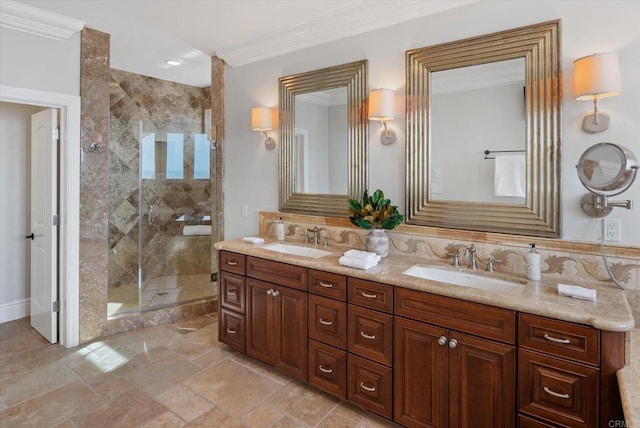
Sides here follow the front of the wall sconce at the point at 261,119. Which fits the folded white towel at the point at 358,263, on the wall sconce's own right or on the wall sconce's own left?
on the wall sconce's own left

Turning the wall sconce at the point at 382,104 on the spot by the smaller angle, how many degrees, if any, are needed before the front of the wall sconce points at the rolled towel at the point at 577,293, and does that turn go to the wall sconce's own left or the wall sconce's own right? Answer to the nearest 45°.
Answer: approximately 90° to the wall sconce's own left

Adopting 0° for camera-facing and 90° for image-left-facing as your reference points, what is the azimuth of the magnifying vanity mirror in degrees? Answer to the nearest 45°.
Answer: approximately 45°

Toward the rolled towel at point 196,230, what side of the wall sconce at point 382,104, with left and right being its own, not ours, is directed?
right

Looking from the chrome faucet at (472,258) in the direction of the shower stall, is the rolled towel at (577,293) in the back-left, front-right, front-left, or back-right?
back-left

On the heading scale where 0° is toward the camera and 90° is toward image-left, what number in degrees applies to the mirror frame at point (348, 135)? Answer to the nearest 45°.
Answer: approximately 45°

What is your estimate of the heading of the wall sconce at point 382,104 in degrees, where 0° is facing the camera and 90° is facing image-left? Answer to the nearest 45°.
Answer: approximately 45°

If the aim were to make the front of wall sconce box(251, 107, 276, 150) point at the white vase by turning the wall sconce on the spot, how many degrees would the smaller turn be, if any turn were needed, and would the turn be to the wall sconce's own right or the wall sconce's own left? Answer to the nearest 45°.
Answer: approximately 90° to the wall sconce's own left

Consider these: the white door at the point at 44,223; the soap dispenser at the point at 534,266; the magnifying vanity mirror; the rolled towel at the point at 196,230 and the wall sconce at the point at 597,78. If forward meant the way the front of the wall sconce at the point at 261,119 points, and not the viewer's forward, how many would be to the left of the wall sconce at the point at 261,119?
3
